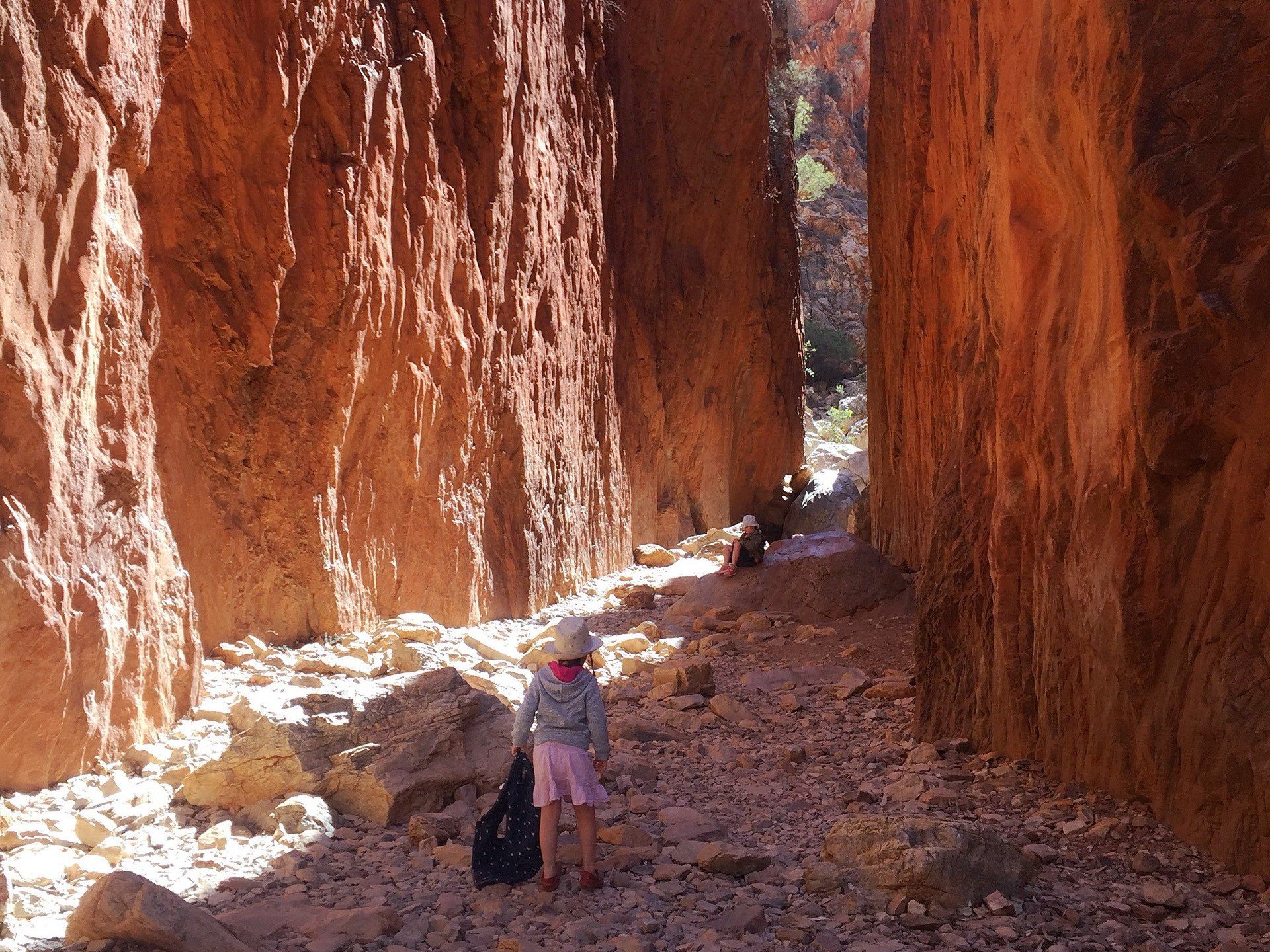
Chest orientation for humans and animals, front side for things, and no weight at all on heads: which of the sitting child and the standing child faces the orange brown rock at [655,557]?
the standing child

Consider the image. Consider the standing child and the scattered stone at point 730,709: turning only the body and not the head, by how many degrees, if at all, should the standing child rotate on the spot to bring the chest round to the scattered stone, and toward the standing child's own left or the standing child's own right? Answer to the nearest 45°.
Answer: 0° — they already face it

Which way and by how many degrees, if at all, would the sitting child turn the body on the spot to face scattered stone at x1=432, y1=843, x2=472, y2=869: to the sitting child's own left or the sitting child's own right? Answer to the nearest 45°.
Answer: approximately 45° to the sitting child's own left

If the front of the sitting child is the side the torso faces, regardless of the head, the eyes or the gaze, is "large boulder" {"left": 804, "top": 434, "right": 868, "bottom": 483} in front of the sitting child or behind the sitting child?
behind

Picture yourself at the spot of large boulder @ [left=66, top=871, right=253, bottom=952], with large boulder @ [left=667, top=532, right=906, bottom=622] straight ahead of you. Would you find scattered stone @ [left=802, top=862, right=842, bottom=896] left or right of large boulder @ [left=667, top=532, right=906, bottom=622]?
right

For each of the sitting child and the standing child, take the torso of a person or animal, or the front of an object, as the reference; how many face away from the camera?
1

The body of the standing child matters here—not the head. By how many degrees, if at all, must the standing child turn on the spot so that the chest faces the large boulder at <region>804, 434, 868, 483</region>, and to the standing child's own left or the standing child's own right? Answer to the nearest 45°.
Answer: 0° — they already face it

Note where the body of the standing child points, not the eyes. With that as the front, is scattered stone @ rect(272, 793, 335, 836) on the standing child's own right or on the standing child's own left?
on the standing child's own left

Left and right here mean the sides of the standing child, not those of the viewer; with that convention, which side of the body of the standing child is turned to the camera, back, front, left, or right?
back

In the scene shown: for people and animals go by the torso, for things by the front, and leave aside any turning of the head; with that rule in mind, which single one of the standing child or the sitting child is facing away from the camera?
the standing child

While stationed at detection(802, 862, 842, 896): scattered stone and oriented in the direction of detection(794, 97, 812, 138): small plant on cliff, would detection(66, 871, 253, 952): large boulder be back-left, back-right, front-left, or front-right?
back-left

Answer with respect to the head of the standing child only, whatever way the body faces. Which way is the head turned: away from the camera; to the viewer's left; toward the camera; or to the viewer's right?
away from the camera
